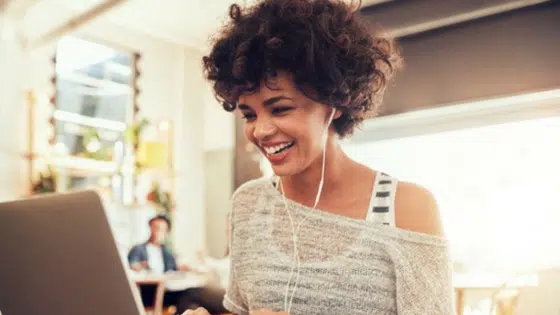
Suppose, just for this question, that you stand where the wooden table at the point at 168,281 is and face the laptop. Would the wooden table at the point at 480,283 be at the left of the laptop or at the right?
left

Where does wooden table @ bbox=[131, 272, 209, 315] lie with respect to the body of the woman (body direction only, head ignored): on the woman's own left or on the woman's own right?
on the woman's own right

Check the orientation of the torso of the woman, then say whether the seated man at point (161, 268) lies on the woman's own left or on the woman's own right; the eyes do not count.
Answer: on the woman's own right

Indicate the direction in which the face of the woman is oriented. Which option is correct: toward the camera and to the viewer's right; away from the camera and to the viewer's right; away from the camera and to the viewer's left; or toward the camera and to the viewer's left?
toward the camera and to the viewer's left

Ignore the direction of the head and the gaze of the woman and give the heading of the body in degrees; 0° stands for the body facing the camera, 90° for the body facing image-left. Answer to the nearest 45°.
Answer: approximately 45°
